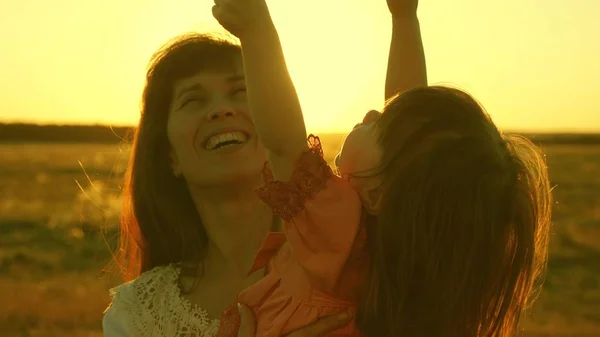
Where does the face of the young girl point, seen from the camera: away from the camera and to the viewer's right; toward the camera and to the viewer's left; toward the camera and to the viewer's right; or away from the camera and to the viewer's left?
away from the camera and to the viewer's left

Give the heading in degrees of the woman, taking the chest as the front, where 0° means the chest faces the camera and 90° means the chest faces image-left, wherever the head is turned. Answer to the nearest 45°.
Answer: approximately 315°

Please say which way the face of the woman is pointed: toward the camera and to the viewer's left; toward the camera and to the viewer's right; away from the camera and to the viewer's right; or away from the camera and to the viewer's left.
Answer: toward the camera and to the viewer's right
